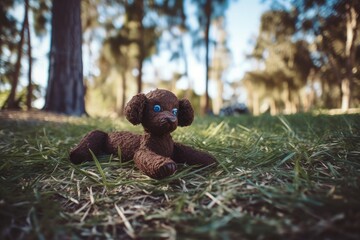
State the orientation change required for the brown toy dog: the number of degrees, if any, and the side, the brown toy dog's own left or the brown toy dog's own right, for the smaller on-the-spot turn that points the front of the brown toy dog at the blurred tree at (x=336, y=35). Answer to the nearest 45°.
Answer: approximately 90° to the brown toy dog's own left

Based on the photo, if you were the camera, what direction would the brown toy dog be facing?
facing the viewer and to the right of the viewer

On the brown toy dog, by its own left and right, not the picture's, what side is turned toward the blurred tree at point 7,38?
back

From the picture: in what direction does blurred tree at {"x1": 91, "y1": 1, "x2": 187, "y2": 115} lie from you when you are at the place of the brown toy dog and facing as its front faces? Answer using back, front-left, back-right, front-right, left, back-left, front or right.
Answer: back-left

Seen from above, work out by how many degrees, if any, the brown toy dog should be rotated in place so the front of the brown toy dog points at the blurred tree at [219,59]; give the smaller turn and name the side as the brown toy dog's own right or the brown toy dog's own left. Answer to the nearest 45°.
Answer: approximately 135° to the brown toy dog's own left

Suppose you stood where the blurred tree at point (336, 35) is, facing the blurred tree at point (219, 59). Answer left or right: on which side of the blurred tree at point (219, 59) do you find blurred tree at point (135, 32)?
left

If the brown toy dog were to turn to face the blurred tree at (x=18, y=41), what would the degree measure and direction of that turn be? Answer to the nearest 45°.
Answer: approximately 180°
